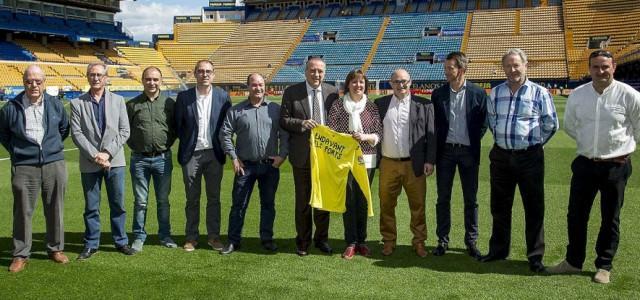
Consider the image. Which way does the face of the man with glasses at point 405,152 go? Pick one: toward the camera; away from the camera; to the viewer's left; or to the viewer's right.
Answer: toward the camera

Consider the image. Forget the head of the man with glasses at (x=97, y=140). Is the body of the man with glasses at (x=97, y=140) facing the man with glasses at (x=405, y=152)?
no

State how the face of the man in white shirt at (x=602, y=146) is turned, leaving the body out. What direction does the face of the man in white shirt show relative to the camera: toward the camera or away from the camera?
toward the camera

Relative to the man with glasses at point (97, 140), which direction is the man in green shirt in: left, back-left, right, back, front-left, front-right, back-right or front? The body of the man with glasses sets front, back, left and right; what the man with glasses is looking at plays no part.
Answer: left

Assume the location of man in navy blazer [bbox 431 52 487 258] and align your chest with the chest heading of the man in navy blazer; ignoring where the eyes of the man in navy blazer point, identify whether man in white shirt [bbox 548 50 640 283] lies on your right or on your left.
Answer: on your left

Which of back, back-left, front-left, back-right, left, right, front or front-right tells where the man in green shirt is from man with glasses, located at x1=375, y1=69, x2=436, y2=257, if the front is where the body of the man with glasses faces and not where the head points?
right

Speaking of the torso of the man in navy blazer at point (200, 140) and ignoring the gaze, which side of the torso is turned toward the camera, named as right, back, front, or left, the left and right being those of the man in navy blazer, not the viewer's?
front

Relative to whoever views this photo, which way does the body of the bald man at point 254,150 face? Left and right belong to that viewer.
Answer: facing the viewer

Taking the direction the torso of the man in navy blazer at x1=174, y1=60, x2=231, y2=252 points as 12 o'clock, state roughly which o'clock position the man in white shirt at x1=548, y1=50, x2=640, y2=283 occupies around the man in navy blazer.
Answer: The man in white shirt is roughly at 10 o'clock from the man in navy blazer.

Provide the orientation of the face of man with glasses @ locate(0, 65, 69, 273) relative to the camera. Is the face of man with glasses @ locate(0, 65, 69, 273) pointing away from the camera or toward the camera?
toward the camera

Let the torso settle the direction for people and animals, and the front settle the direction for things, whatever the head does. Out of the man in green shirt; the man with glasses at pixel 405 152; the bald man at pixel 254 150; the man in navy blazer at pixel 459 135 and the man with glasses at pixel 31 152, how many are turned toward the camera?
5

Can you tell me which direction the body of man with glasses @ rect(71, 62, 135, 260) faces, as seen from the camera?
toward the camera

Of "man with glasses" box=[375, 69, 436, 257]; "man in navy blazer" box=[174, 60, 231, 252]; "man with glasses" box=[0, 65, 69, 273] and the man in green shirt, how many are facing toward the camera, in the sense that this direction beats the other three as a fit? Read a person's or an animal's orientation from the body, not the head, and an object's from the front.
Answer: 4

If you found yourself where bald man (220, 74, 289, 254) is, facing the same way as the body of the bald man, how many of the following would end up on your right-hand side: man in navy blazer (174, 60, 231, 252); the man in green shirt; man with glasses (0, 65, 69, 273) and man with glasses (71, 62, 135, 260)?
4

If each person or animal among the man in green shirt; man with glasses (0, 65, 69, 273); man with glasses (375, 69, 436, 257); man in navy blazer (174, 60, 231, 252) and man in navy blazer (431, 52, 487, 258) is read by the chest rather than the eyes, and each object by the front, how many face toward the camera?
5

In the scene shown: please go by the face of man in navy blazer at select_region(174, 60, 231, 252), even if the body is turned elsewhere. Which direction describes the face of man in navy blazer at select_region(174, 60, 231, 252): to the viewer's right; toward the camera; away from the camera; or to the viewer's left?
toward the camera
